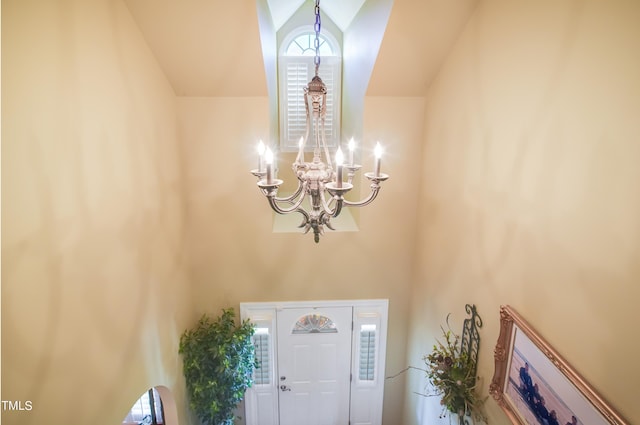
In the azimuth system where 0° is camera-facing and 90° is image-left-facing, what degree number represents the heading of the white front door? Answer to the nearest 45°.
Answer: approximately 0°

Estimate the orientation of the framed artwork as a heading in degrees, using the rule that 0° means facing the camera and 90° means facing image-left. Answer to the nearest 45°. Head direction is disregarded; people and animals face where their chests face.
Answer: approximately 45°

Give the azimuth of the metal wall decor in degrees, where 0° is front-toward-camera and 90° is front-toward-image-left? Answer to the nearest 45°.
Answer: approximately 45°

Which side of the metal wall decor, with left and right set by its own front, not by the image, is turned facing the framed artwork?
left

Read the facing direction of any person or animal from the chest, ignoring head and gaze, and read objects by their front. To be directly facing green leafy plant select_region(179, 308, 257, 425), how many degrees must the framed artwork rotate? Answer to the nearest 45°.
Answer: approximately 45° to its right

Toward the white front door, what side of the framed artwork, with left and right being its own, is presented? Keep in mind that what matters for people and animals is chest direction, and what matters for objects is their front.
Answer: right

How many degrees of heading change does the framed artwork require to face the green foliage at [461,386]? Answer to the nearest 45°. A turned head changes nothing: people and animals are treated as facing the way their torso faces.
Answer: approximately 90° to its right

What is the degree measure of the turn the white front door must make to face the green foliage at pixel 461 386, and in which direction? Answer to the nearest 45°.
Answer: approximately 45° to its left

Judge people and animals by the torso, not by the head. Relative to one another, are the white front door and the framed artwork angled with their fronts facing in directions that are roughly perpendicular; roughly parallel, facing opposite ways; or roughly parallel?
roughly perpendicular
